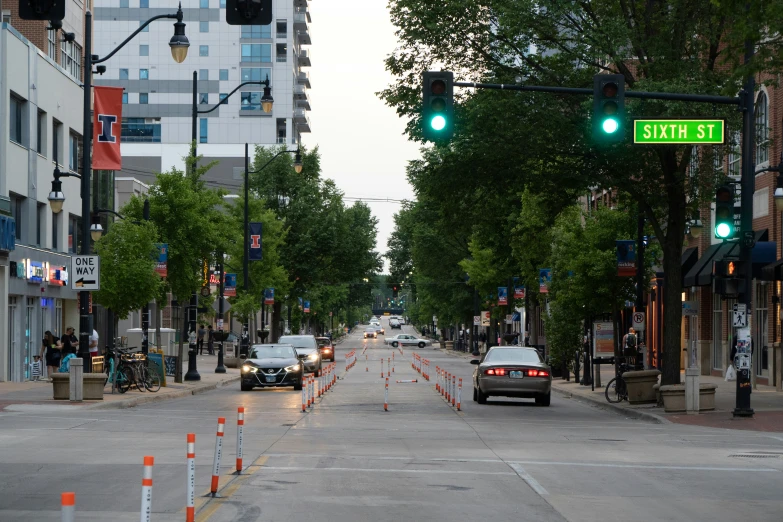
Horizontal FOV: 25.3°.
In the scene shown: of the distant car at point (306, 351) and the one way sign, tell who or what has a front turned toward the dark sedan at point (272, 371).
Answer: the distant car

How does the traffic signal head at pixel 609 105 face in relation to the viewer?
toward the camera

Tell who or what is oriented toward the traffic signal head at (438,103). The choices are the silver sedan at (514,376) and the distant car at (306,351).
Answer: the distant car

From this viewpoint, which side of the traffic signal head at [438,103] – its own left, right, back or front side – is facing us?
front

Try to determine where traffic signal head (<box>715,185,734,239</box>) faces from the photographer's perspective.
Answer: facing the viewer

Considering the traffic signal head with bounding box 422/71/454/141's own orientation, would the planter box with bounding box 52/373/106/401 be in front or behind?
behind

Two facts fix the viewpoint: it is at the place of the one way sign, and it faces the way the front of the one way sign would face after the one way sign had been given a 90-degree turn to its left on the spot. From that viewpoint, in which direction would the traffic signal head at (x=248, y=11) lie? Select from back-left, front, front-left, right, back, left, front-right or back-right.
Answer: right

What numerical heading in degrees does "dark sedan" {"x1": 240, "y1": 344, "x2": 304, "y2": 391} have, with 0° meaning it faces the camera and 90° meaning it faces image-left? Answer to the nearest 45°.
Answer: approximately 0°

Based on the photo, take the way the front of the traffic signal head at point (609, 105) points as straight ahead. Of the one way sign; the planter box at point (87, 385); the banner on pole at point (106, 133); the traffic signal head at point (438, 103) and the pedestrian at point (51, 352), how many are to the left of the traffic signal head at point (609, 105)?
0

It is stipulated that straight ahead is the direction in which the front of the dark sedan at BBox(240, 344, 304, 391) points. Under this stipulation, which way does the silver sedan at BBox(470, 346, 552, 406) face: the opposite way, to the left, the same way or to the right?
the opposite way

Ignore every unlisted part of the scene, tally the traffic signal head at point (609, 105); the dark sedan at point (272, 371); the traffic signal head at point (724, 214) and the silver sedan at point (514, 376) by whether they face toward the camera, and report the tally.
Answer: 3

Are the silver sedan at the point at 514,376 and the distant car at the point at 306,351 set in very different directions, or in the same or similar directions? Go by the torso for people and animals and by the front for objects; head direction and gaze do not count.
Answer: very different directions

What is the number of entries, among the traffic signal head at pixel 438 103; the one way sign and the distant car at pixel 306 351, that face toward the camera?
3

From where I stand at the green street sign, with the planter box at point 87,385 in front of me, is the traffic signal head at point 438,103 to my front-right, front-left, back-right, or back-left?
front-left

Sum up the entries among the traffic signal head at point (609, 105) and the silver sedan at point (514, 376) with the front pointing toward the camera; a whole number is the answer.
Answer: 1

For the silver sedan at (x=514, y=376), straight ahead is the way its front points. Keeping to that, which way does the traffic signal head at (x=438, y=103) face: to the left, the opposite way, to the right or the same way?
the opposite way

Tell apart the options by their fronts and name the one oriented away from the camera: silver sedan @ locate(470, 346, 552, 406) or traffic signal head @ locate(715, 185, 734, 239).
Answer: the silver sedan

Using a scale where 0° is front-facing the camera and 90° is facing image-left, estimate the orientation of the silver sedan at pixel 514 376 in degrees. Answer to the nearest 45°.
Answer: approximately 180°

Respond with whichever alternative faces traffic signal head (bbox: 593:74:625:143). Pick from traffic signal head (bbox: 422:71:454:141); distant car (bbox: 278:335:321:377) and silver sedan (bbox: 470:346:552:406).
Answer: the distant car

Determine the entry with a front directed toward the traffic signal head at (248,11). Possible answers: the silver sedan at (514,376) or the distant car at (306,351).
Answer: the distant car

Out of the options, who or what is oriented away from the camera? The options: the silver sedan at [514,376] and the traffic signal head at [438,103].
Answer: the silver sedan
